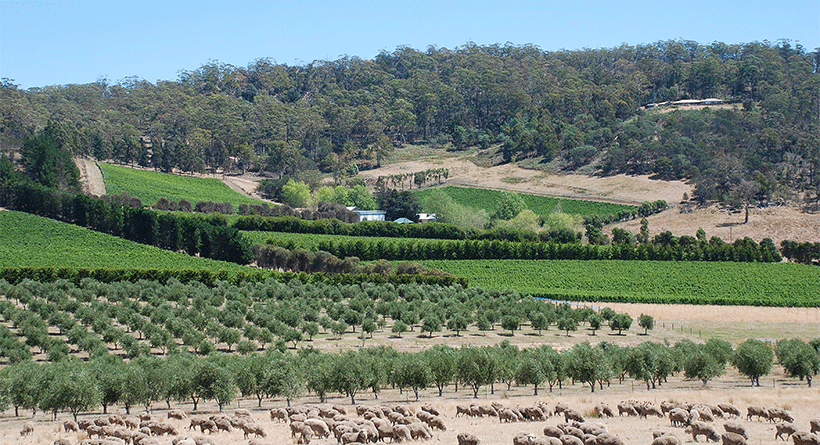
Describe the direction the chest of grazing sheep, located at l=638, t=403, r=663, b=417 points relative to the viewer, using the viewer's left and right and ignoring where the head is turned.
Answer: facing to the right of the viewer

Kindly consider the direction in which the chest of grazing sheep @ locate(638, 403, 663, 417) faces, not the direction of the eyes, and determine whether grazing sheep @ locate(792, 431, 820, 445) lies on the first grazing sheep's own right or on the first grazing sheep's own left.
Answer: on the first grazing sheep's own right

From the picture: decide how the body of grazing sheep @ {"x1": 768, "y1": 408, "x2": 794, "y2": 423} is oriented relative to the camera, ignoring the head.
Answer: to the viewer's right

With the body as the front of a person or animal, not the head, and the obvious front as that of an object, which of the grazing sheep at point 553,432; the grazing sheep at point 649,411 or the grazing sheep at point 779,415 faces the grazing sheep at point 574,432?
the grazing sheep at point 553,432

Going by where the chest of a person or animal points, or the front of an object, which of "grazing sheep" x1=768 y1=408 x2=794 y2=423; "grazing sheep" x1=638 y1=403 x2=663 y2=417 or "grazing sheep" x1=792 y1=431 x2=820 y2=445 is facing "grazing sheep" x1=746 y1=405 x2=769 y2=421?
"grazing sheep" x1=638 y1=403 x2=663 y2=417
